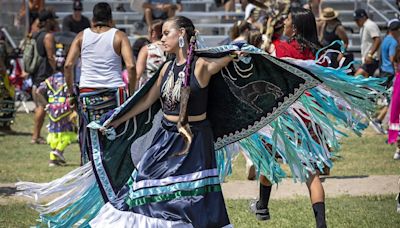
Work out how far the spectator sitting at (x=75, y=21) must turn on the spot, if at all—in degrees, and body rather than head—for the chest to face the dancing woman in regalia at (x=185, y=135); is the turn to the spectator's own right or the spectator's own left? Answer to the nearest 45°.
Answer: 0° — they already face them

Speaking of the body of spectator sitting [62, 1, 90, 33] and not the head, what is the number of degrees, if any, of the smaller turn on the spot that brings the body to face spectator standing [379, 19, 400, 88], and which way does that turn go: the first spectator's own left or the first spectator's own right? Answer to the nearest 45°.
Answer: approximately 45° to the first spectator's own left

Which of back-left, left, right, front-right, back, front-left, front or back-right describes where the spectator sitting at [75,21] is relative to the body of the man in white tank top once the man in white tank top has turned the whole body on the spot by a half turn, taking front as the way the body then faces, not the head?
back

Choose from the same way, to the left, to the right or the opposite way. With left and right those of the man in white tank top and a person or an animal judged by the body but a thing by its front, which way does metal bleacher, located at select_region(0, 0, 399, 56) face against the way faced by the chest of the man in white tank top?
the opposite way

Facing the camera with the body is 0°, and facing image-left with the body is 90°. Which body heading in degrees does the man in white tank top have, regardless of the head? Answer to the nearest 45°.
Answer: approximately 180°

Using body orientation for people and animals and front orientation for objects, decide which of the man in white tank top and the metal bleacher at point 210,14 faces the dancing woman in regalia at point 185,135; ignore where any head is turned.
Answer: the metal bleacher

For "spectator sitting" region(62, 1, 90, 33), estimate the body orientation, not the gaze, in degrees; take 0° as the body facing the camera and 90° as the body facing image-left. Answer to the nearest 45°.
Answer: approximately 0°

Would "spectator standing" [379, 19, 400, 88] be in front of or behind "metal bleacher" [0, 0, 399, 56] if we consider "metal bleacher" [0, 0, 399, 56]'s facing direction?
in front
